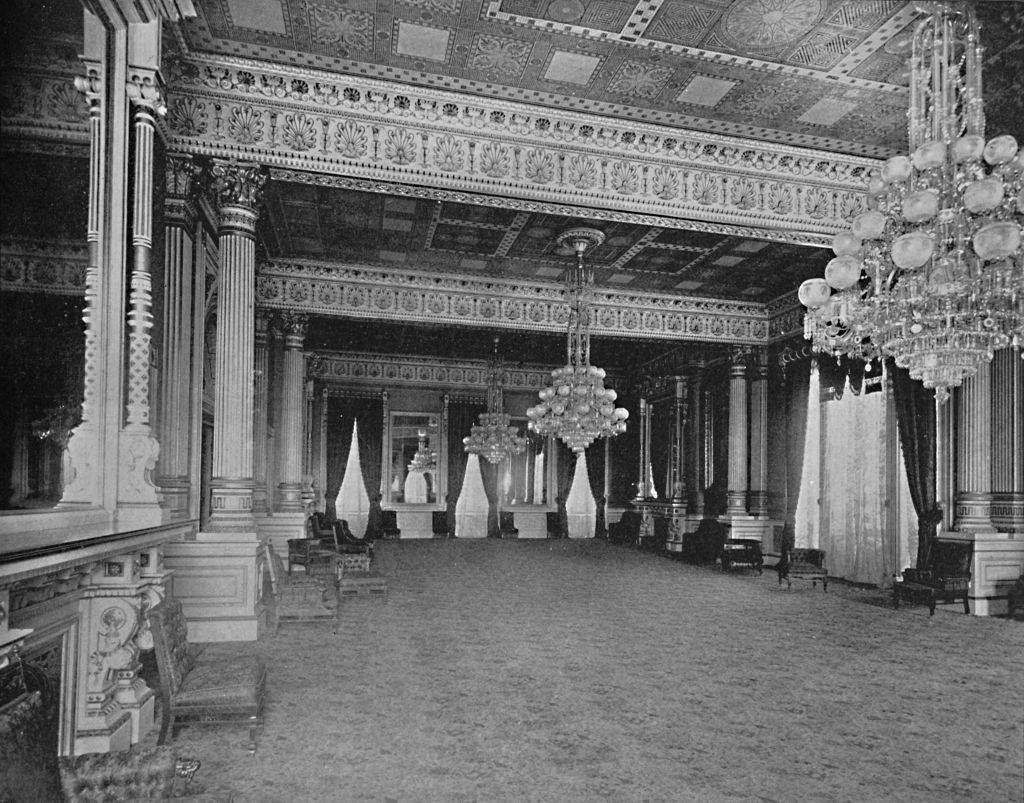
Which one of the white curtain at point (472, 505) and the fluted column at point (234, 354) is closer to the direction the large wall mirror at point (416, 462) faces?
the fluted column

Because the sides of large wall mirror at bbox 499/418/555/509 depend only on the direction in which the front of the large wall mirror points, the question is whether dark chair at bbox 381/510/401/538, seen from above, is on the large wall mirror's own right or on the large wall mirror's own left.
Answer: on the large wall mirror's own right

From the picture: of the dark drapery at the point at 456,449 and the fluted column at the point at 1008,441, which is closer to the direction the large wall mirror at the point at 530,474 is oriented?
the fluted column

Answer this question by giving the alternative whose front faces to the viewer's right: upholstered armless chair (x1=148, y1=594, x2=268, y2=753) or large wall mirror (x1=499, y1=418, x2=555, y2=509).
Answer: the upholstered armless chair

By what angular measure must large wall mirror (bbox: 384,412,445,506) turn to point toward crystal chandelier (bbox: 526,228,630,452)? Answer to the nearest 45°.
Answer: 0° — it already faces it

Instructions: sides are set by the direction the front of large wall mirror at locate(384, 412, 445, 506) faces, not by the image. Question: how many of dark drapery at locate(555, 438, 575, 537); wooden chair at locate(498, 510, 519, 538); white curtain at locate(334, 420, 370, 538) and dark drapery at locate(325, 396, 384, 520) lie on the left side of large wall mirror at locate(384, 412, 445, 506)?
2

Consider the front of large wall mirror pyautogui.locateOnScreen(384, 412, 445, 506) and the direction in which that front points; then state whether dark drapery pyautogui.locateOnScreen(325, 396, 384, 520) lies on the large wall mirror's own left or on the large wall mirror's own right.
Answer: on the large wall mirror's own right

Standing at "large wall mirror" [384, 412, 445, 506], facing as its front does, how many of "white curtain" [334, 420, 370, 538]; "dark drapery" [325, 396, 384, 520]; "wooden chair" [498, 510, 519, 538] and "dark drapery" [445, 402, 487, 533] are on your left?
2

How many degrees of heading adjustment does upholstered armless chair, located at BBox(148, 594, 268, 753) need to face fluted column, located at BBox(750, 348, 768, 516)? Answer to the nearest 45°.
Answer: approximately 45° to its left

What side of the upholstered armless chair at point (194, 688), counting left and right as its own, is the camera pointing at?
right

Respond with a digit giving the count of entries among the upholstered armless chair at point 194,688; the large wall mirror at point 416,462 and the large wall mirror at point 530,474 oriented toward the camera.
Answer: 2
